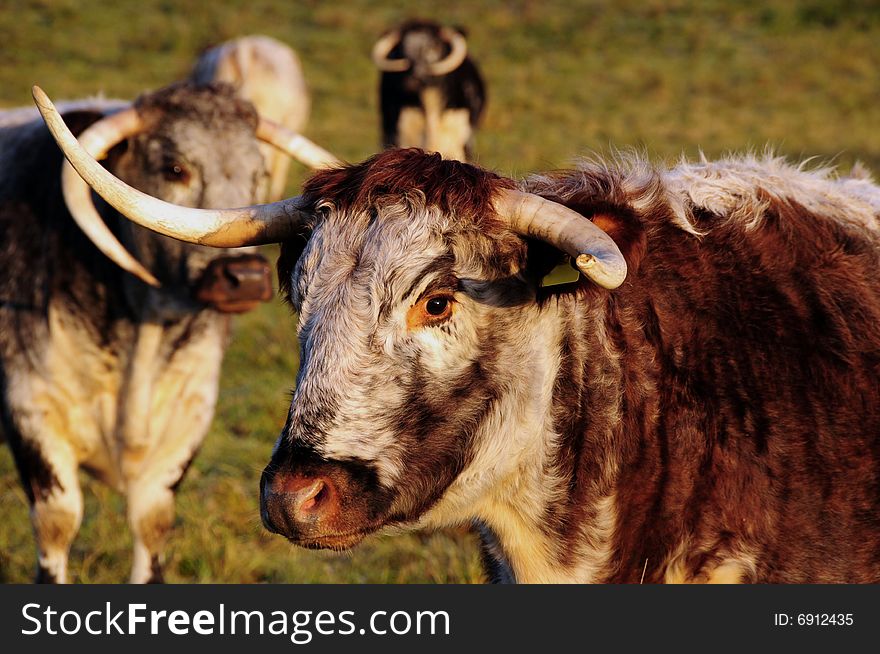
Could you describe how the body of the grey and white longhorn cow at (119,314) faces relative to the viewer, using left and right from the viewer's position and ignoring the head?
facing the viewer and to the right of the viewer

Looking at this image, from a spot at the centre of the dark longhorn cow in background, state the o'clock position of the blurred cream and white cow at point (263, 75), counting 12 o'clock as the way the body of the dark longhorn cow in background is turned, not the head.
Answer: The blurred cream and white cow is roughly at 4 o'clock from the dark longhorn cow in background.

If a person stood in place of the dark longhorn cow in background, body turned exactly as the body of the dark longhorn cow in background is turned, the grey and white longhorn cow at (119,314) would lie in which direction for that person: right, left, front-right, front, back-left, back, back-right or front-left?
front

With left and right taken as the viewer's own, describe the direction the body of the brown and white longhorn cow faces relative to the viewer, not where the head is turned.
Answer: facing the viewer and to the left of the viewer

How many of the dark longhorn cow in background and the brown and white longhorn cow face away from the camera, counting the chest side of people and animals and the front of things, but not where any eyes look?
0

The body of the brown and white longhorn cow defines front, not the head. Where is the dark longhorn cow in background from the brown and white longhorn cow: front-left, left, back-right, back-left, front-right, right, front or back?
back-right

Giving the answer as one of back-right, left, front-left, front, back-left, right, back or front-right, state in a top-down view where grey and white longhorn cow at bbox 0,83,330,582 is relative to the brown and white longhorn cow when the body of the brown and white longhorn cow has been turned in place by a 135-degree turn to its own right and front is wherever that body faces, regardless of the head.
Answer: front-left

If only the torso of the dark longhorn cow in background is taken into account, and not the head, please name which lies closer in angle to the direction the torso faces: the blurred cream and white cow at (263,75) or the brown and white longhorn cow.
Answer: the brown and white longhorn cow

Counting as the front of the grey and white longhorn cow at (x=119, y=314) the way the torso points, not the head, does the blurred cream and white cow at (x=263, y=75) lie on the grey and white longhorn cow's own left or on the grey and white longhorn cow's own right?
on the grey and white longhorn cow's own left

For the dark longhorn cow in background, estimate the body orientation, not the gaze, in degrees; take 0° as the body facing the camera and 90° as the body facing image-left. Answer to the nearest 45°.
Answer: approximately 0°
